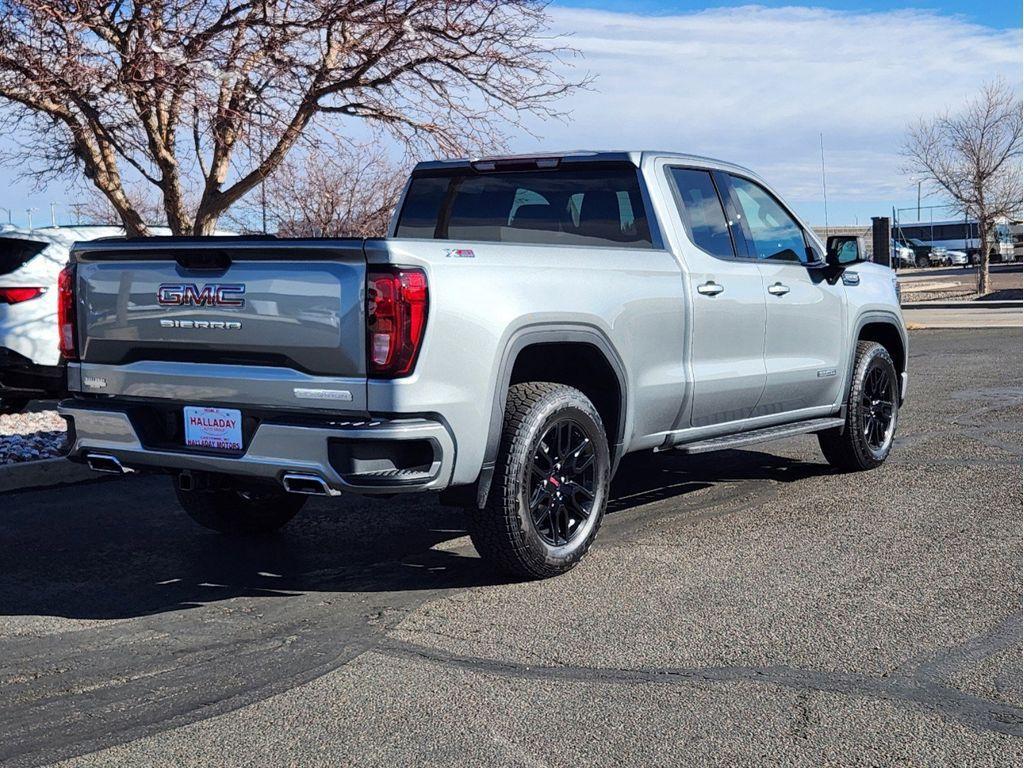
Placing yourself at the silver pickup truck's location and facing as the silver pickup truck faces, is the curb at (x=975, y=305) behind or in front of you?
in front

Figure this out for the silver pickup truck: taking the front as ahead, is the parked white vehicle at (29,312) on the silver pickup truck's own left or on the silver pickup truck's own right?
on the silver pickup truck's own left

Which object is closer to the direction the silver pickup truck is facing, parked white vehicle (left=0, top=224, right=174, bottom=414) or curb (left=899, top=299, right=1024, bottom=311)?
the curb

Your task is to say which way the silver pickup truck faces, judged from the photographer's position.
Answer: facing away from the viewer and to the right of the viewer
